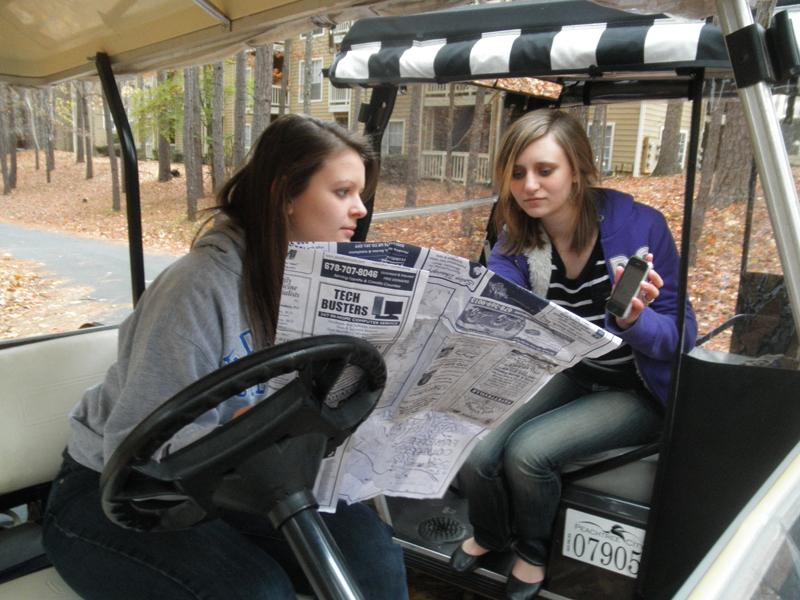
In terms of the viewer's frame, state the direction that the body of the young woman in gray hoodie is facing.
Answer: to the viewer's right

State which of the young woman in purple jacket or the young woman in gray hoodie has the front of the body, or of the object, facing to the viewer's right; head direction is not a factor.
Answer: the young woman in gray hoodie

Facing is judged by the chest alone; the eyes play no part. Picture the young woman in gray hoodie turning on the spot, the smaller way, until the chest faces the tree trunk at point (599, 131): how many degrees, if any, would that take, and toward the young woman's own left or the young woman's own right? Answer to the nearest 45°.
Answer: approximately 45° to the young woman's own left

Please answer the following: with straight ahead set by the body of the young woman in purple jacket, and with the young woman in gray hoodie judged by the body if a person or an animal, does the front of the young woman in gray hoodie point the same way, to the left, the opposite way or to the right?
to the left

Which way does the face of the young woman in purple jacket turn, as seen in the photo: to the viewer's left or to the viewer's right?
to the viewer's left

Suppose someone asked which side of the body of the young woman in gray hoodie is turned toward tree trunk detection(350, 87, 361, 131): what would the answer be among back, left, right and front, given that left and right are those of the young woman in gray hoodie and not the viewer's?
left

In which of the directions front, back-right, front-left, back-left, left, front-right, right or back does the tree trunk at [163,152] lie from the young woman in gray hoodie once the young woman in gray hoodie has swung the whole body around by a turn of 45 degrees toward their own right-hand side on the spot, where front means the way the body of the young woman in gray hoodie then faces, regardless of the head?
back-left

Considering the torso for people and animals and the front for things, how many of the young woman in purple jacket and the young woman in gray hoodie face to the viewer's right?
1

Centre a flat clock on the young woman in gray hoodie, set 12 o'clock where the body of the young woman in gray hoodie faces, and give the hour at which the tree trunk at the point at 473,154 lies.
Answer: The tree trunk is roughly at 10 o'clock from the young woman in gray hoodie.

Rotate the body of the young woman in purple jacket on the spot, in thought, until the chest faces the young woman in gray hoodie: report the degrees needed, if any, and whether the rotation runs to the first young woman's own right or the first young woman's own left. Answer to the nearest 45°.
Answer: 0° — they already face them

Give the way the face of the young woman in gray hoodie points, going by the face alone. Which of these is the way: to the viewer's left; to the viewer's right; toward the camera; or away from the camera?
to the viewer's right

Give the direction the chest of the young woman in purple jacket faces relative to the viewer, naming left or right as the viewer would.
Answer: facing the viewer and to the left of the viewer

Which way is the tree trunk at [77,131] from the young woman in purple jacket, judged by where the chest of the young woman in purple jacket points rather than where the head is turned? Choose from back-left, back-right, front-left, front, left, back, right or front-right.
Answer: right
